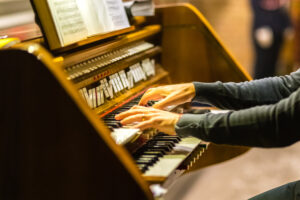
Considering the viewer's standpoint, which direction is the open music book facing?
facing the viewer and to the right of the viewer
